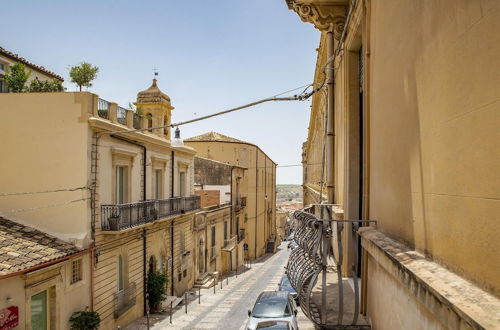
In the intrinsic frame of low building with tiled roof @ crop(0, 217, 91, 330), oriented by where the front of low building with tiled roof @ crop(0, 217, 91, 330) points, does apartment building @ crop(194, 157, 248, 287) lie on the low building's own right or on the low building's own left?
on the low building's own left

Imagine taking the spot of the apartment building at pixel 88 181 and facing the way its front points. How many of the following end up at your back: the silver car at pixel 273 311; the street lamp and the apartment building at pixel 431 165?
0

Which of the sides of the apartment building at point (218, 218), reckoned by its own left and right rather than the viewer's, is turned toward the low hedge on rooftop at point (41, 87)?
right

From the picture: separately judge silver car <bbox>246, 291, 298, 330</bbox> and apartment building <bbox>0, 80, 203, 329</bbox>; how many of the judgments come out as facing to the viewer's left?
0

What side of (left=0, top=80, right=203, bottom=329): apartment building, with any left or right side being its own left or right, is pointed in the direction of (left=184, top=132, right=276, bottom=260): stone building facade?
left

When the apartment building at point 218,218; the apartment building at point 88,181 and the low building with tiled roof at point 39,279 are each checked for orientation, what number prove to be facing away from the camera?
0

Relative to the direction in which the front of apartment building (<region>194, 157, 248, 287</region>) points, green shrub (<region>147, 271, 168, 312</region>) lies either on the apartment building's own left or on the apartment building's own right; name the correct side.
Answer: on the apartment building's own right

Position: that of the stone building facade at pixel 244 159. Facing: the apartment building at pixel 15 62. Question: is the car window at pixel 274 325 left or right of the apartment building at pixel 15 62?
left

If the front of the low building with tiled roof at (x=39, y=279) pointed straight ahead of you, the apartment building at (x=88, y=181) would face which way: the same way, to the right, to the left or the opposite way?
the same way

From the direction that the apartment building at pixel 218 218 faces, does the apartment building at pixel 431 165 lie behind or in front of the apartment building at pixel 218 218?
in front

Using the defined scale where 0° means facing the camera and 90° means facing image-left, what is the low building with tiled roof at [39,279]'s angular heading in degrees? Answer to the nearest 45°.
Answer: approximately 315°

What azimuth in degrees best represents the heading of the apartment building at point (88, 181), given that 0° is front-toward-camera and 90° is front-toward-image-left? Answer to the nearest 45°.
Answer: approximately 315°

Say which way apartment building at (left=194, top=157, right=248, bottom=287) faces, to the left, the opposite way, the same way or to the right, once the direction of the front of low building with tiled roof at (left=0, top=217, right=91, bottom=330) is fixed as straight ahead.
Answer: the same way
